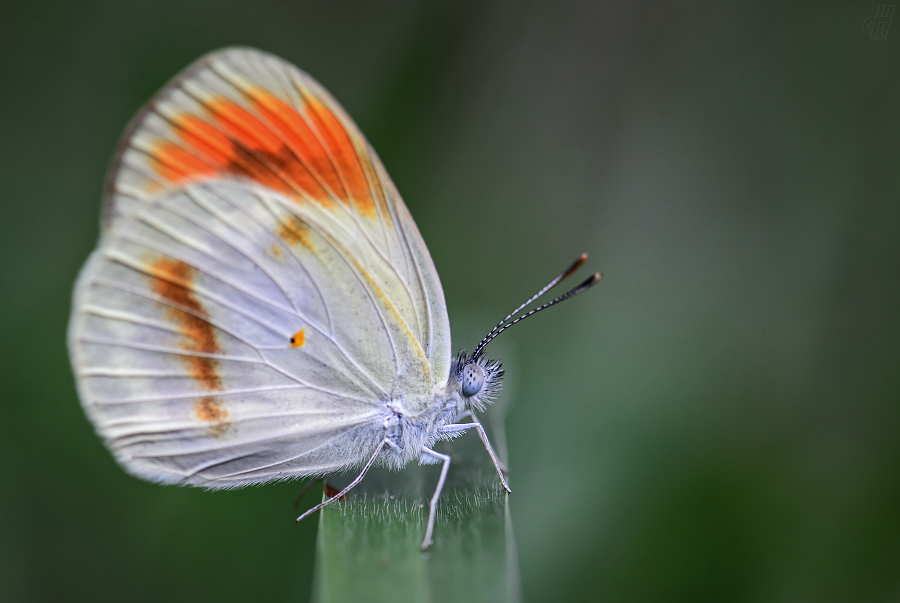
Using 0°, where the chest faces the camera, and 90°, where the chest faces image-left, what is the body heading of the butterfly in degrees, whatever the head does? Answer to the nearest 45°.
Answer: approximately 270°
